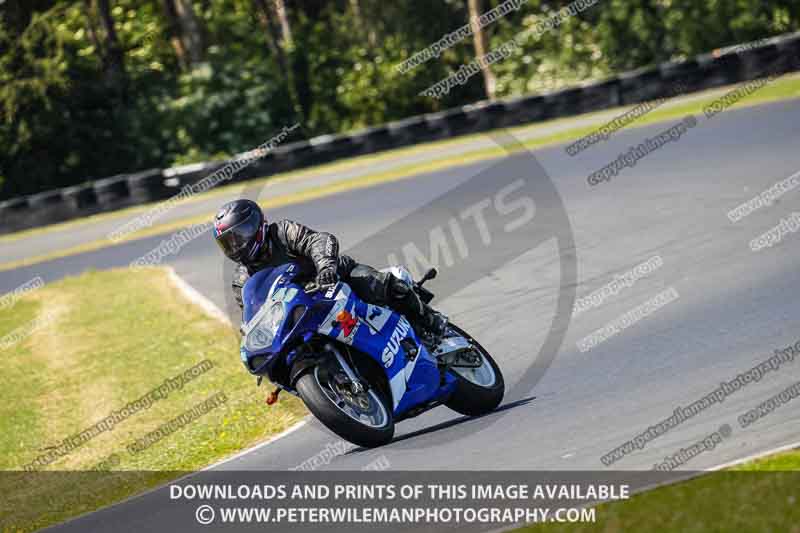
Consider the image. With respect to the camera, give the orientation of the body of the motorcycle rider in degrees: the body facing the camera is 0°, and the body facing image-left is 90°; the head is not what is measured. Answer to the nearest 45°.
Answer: approximately 45°

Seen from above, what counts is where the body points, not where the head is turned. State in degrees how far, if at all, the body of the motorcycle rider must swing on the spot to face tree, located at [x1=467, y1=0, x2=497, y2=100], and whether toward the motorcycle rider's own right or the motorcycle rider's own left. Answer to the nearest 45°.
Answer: approximately 135° to the motorcycle rider's own right

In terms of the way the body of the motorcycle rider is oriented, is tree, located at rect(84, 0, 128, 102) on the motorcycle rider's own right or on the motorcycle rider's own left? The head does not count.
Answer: on the motorcycle rider's own right

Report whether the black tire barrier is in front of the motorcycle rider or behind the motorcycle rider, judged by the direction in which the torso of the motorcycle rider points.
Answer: behind
